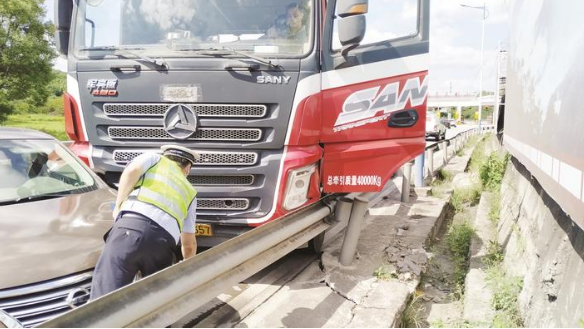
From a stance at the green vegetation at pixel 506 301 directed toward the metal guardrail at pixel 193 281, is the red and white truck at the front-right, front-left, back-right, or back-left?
front-right

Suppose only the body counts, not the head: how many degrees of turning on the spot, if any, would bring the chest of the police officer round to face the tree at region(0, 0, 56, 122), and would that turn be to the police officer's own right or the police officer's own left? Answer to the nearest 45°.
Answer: approximately 45° to the police officer's own left

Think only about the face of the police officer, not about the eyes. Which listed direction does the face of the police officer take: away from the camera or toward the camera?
away from the camera

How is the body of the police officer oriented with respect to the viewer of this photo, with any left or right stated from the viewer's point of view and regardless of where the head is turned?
facing away from the viewer and to the right of the viewer

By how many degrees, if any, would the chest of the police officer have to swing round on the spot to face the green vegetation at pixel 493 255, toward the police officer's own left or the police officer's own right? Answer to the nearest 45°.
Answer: approximately 45° to the police officer's own right

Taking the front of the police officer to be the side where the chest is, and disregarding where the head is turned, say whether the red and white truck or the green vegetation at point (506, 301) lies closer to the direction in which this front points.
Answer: the red and white truck

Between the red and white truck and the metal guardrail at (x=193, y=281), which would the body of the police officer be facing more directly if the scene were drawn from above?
the red and white truck

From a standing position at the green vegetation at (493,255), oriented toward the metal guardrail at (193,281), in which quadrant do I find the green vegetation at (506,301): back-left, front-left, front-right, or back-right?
front-left

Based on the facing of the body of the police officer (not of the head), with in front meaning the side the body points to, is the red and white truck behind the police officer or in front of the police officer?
in front

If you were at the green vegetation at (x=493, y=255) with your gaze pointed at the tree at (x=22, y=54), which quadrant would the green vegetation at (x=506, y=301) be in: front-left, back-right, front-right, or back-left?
back-left

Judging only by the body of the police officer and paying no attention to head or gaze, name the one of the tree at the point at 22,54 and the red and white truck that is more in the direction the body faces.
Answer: the red and white truck

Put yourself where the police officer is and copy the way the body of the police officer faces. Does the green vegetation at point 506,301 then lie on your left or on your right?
on your right
